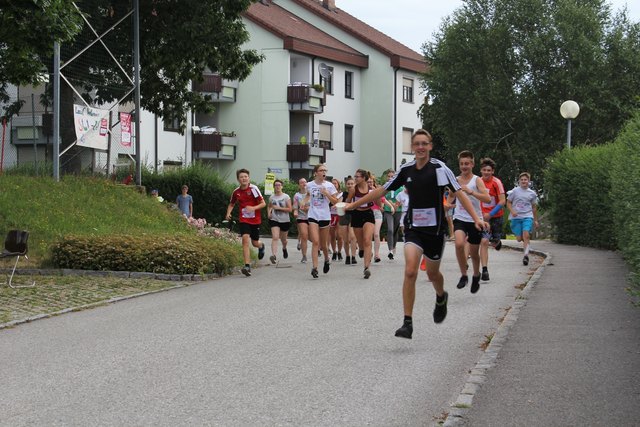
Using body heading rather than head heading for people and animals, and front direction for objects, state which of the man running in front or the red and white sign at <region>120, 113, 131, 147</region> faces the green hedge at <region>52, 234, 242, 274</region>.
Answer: the red and white sign

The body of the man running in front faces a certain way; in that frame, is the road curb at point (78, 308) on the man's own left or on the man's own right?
on the man's own right

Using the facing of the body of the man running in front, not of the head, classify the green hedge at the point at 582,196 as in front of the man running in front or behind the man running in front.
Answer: behind

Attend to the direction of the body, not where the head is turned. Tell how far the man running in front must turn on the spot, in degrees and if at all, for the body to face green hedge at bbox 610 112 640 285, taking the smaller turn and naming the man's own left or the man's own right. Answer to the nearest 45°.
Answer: approximately 135° to the man's own left

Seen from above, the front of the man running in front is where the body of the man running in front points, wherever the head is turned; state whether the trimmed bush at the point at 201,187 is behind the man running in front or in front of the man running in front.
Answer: behind

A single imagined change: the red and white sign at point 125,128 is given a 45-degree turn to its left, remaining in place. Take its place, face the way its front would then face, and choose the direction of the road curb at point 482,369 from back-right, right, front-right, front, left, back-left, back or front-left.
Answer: front-right

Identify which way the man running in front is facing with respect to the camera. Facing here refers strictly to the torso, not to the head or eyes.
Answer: toward the camera

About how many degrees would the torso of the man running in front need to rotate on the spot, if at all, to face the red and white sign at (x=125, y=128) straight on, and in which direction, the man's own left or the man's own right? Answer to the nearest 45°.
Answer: approximately 135° to the man's own right

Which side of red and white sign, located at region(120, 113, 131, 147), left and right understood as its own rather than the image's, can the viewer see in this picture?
front

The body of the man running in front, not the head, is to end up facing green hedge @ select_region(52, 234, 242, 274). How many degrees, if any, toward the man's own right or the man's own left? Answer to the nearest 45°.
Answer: approximately 135° to the man's own right

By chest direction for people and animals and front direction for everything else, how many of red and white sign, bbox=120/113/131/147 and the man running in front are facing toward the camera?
2

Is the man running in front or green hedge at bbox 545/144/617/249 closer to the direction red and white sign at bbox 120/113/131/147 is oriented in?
the man running in front

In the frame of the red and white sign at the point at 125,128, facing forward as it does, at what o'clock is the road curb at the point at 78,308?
The road curb is roughly at 12 o'clock from the red and white sign.
